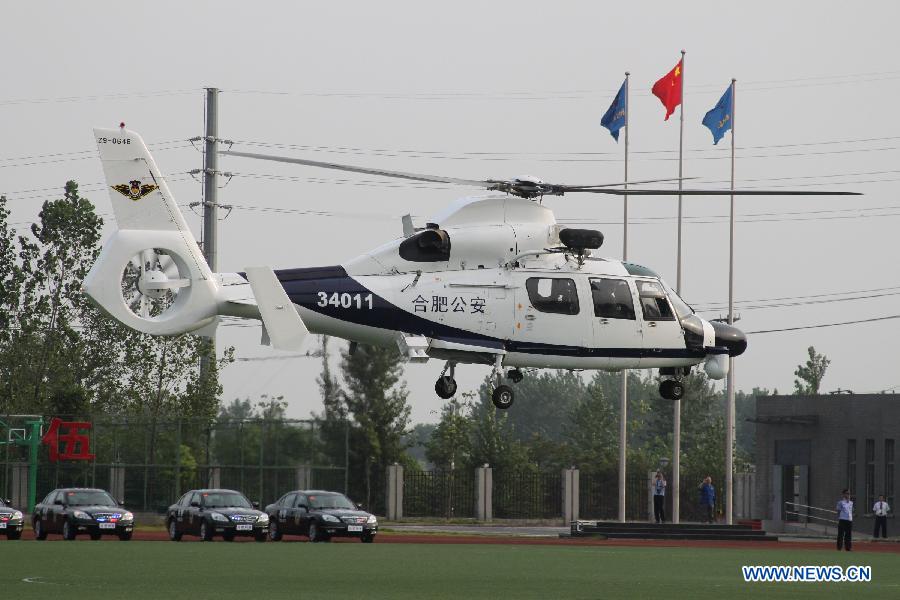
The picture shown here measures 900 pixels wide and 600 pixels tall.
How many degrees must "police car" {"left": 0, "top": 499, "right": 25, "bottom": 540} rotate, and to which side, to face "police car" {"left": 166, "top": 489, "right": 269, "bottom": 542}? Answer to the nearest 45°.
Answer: approximately 45° to its left

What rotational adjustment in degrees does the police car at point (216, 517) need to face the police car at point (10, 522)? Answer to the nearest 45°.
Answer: approximately 135° to its right

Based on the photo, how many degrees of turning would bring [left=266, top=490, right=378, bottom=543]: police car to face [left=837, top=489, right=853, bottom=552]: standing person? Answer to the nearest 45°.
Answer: approximately 45° to its left

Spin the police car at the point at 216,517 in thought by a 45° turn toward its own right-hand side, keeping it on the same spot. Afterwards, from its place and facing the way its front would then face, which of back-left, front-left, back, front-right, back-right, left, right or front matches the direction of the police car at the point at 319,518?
left

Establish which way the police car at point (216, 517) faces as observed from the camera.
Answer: facing the viewer and to the right of the viewer

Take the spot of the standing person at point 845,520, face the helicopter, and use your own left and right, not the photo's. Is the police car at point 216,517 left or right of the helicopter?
right

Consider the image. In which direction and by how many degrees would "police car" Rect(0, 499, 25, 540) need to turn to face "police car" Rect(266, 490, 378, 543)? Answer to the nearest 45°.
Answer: approximately 45° to its left

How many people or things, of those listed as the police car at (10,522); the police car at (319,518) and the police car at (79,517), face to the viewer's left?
0

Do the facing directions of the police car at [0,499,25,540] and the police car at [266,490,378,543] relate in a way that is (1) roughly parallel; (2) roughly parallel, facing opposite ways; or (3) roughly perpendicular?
roughly parallel

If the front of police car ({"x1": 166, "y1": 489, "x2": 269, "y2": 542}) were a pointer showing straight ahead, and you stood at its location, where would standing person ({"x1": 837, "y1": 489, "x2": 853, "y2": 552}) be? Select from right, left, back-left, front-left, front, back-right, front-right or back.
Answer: front-left

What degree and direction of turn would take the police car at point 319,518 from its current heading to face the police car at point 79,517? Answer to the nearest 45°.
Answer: approximately 135° to its right

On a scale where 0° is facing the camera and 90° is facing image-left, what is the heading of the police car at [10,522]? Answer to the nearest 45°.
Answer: approximately 315°
